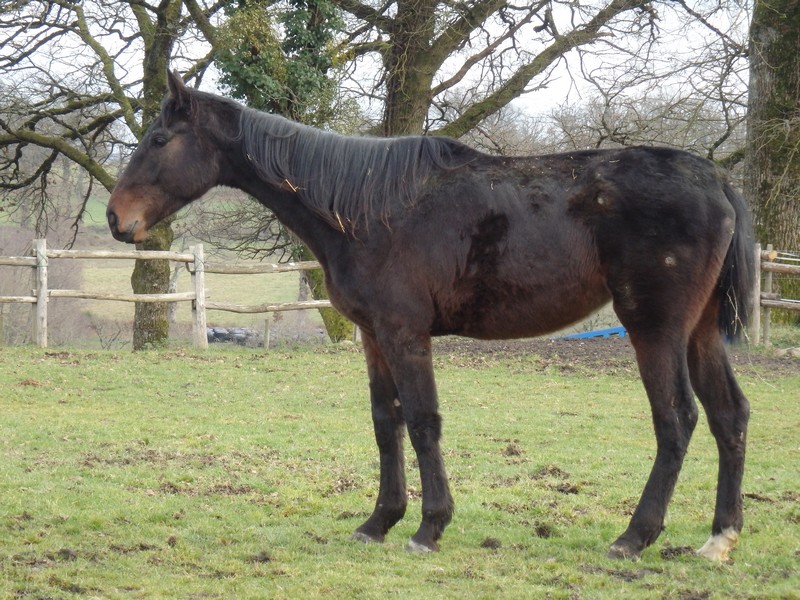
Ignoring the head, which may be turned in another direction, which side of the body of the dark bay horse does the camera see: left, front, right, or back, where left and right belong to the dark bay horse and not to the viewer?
left

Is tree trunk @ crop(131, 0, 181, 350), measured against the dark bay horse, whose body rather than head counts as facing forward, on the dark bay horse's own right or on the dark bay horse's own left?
on the dark bay horse's own right

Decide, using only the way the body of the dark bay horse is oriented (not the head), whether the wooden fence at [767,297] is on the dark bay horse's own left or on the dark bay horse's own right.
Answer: on the dark bay horse's own right

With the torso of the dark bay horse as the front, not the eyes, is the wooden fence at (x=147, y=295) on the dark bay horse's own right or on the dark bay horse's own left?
on the dark bay horse's own right

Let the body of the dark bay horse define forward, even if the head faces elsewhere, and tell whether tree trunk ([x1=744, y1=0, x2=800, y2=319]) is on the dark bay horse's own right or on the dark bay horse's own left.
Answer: on the dark bay horse's own right

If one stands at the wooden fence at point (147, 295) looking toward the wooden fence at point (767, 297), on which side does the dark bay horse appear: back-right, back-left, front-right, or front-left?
front-right

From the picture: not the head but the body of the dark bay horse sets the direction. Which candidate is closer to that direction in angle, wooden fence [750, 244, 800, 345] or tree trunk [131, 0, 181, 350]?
the tree trunk
